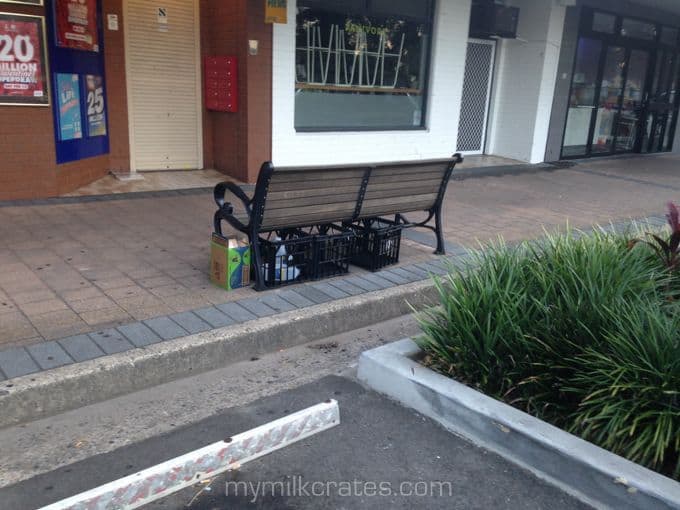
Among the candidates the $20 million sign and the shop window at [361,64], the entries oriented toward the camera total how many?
2

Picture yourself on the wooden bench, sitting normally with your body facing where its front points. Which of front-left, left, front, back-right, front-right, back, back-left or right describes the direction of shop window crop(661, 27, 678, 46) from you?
right

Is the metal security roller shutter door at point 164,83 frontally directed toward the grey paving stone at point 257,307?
yes

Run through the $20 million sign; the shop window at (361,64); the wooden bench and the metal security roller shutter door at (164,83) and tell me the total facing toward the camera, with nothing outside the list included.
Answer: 3

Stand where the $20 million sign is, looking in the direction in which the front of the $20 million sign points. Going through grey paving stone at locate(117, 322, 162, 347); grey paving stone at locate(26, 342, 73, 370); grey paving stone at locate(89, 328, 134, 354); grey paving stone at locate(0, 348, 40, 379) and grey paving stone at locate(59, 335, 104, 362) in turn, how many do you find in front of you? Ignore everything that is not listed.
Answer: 5

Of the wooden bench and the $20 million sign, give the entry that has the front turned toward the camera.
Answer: the $20 million sign

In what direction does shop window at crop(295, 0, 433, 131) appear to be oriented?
toward the camera

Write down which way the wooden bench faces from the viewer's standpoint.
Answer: facing away from the viewer and to the left of the viewer

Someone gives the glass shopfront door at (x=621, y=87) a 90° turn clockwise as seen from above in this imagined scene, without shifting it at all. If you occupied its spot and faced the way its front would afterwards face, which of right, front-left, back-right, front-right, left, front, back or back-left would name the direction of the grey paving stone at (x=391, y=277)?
front-left

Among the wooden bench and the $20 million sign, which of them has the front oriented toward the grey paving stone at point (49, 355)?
the $20 million sign

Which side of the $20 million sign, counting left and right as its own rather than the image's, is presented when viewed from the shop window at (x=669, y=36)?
left

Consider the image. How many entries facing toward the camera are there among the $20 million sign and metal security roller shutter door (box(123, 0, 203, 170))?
2

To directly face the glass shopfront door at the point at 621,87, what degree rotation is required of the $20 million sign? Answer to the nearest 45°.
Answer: approximately 90° to its left

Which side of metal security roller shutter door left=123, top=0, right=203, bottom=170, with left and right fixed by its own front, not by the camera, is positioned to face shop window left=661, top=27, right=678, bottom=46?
left

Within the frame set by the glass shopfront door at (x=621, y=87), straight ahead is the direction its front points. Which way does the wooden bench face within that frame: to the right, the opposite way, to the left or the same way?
the opposite way

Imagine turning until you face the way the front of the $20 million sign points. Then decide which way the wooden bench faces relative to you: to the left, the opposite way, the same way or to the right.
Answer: the opposite way
